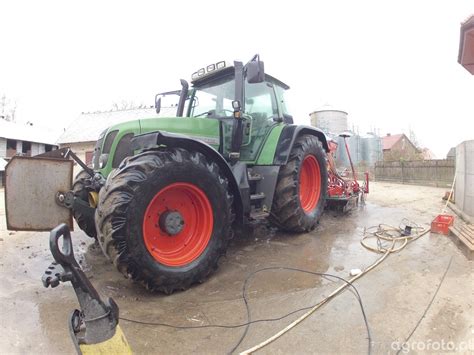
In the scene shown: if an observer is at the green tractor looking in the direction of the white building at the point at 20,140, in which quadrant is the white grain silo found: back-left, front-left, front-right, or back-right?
front-right

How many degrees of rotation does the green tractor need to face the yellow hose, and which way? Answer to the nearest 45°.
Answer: approximately 135° to its left

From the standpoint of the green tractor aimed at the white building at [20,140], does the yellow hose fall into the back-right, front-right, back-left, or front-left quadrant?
back-right

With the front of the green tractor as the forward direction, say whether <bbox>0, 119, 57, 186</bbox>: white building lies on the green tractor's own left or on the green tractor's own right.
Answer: on the green tractor's own right

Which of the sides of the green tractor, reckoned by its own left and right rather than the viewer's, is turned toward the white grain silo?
back

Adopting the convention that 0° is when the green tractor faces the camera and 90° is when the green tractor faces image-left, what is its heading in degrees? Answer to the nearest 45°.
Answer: approximately 45°

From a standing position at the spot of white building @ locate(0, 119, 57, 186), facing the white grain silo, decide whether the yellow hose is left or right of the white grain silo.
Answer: right
